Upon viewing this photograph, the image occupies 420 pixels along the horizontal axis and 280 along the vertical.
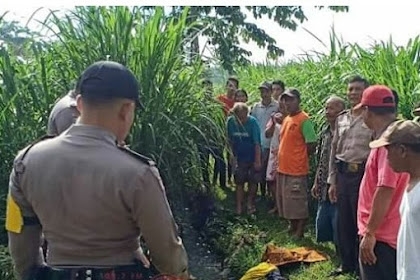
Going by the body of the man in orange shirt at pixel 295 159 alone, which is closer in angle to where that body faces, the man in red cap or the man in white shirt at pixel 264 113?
the man in red cap

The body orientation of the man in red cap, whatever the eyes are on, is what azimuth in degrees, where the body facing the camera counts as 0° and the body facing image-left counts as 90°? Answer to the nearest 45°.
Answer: approximately 90°

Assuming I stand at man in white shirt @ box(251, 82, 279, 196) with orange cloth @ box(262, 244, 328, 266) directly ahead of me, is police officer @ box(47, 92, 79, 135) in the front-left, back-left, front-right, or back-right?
front-right

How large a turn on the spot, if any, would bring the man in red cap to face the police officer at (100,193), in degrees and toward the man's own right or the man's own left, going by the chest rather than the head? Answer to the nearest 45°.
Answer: approximately 45° to the man's own left

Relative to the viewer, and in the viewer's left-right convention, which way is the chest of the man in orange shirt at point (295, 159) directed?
facing the viewer and to the left of the viewer

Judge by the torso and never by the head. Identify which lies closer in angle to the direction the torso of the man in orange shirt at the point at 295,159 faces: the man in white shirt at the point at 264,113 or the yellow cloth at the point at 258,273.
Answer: the yellow cloth

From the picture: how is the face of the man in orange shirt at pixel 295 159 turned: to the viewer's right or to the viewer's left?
to the viewer's left

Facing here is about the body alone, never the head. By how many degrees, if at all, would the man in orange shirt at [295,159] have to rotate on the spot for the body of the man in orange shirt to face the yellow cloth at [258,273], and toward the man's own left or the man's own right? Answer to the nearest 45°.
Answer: approximately 45° to the man's own left

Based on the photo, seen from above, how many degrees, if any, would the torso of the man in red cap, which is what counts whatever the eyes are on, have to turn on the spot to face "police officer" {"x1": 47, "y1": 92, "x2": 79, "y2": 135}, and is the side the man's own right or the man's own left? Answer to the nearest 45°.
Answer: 0° — they already face them
